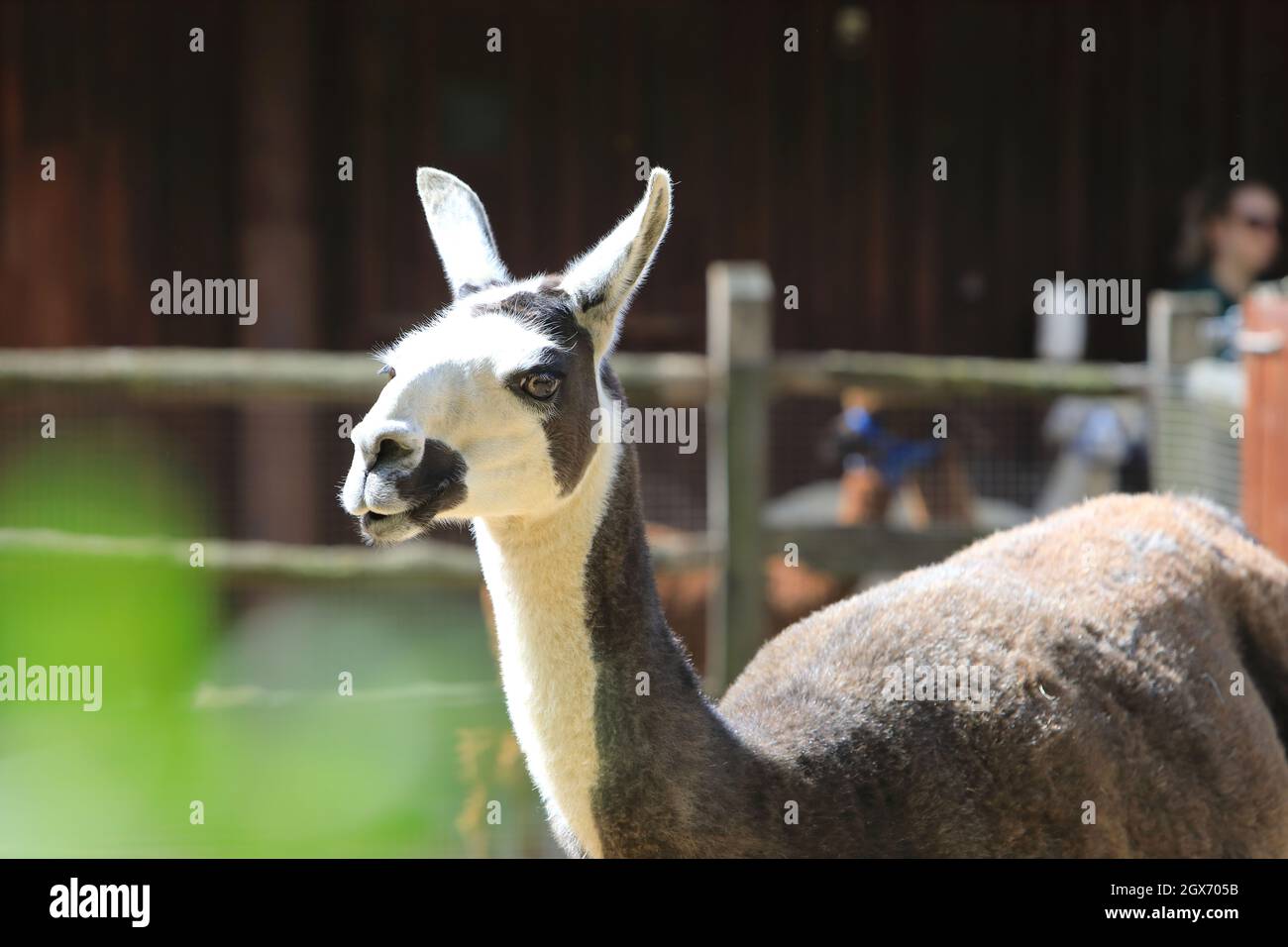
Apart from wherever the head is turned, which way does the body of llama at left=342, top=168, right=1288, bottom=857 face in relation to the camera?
to the viewer's left

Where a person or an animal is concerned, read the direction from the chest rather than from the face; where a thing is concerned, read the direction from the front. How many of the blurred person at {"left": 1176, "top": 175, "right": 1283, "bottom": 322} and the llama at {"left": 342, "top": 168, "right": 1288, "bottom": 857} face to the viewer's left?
1

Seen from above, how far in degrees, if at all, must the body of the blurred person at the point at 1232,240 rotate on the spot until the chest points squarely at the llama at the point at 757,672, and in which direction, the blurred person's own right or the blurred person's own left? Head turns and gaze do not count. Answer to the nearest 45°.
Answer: approximately 45° to the blurred person's own right

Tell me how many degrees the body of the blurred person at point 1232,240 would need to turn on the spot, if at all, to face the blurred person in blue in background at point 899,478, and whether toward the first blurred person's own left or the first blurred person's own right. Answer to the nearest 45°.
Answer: approximately 90° to the first blurred person's own right

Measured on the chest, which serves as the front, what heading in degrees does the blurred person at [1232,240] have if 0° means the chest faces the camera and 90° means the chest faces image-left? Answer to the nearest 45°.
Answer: approximately 315°

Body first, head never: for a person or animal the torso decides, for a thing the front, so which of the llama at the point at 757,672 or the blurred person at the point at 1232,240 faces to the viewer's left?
the llama

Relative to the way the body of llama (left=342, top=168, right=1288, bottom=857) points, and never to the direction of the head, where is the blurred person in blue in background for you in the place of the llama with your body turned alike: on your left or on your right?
on your right

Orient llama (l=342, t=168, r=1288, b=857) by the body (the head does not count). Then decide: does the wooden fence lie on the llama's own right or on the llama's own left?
on the llama's own right

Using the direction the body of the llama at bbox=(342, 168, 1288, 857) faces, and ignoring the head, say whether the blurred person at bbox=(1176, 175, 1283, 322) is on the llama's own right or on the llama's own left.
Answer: on the llama's own right
